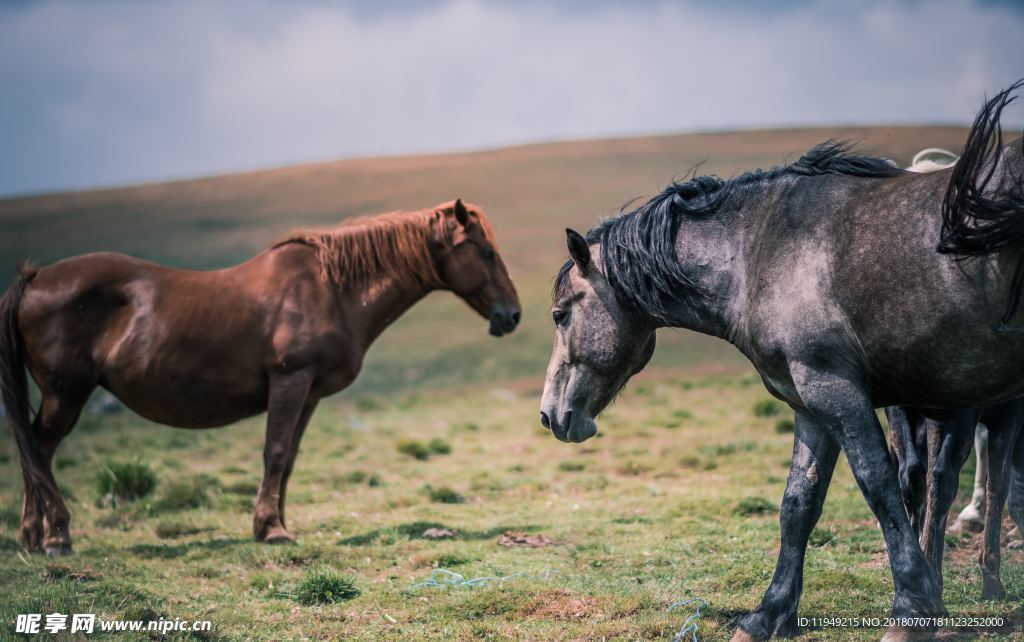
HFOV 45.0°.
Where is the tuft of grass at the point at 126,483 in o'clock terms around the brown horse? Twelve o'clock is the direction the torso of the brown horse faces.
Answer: The tuft of grass is roughly at 8 o'clock from the brown horse.

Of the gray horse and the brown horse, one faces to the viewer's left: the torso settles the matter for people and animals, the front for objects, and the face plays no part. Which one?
the gray horse

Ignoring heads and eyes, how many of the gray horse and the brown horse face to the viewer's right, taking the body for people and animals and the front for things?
1

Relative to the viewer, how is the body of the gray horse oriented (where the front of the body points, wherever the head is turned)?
to the viewer's left

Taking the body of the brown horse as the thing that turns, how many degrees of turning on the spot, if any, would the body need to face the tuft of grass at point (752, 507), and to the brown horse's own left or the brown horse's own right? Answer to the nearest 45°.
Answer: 0° — it already faces it

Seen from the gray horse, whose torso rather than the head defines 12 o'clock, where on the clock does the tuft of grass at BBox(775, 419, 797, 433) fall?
The tuft of grass is roughly at 3 o'clock from the gray horse.

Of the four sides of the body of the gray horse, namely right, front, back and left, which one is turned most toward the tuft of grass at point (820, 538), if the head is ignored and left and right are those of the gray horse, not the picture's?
right

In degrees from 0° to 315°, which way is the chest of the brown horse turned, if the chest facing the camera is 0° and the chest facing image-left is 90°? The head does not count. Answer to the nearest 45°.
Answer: approximately 270°
